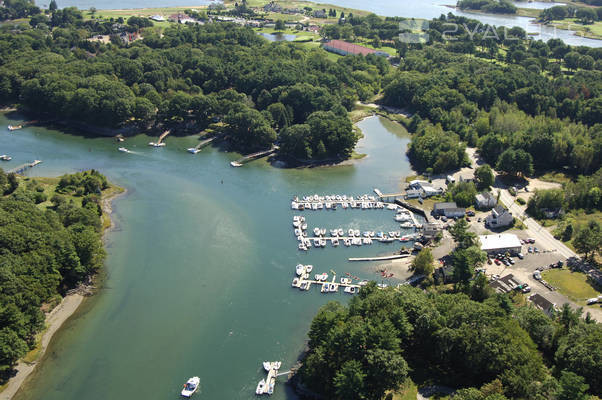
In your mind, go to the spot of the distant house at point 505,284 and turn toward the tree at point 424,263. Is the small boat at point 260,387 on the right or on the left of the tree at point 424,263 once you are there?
left

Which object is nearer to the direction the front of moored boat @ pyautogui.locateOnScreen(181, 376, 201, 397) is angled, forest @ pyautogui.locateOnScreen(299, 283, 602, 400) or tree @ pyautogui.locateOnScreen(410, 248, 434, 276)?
the tree

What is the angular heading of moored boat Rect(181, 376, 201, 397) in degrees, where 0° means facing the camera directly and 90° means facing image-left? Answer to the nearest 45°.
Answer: approximately 225°

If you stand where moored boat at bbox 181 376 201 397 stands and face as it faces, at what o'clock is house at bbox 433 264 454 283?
The house is roughly at 1 o'clock from the moored boat.

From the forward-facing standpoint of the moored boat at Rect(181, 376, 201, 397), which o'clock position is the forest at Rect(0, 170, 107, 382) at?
The forest is roughly at 9 o'clock from the moored boat.

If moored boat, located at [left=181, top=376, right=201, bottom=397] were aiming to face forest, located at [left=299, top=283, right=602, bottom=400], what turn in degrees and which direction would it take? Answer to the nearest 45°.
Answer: approximately 45° to its right

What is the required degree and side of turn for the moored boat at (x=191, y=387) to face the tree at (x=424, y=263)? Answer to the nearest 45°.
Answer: approximately 45° to its right

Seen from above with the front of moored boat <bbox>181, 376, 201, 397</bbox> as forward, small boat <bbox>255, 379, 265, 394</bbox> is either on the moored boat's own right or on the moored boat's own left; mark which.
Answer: on the moored boat's own right

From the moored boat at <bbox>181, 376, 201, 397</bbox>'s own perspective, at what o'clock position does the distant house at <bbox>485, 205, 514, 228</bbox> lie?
The distant house is roughly at 1 o'clock from the moored boat.

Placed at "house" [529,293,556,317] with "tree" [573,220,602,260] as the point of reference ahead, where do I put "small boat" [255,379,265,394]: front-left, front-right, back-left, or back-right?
back-left
